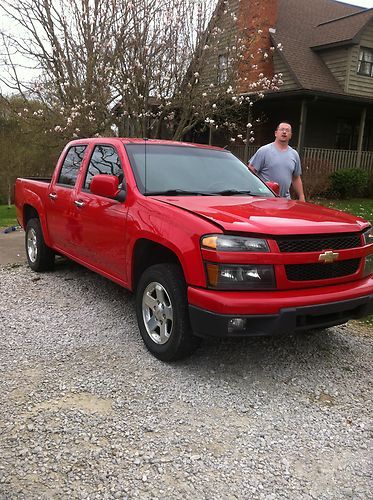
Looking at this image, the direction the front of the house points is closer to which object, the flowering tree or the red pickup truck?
the red pickup truck

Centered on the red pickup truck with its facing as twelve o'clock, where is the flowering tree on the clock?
The flowering tree is roughly at 7 o'clock from the red pickup truck.

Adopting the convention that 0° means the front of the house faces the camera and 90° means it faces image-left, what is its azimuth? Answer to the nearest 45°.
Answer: approximately 315°

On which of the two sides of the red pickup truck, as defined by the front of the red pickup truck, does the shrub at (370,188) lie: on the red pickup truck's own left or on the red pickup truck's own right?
on the red pickup truck's own left

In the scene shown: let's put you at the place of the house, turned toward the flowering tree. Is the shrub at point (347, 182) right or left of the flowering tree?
left

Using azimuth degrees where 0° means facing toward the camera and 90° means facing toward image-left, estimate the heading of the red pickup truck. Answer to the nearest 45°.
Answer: approximately 315°

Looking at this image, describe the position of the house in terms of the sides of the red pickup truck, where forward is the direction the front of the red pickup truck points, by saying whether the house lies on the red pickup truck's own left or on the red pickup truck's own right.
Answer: on the red pickup truck's own left

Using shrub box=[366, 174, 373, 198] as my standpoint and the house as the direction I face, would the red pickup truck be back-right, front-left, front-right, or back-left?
back-left
